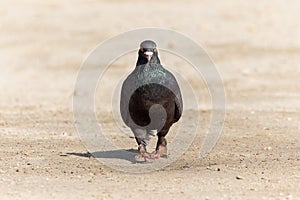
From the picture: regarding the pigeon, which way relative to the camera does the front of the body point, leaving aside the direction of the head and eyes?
toward the camera
